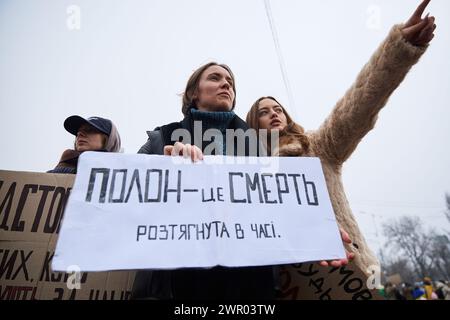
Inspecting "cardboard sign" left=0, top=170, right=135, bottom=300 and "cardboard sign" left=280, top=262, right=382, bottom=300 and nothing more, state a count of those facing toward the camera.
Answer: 2

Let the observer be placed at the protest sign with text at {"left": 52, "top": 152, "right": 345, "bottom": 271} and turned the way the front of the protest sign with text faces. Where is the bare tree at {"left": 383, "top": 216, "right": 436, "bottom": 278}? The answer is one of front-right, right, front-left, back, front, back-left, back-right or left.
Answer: back-left

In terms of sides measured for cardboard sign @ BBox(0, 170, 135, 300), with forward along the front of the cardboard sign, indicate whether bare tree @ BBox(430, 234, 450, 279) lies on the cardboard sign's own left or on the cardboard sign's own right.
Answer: on the cardboard sign's own left

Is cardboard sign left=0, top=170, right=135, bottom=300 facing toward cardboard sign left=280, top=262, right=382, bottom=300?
no

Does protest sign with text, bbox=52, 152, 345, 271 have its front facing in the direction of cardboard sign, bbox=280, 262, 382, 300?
no

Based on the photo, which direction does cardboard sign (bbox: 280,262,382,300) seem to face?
toward the camera

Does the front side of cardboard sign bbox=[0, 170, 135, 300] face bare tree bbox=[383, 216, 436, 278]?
no

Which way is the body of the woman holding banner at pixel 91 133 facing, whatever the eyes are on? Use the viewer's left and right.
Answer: facing the viewer and to the left of the viewer

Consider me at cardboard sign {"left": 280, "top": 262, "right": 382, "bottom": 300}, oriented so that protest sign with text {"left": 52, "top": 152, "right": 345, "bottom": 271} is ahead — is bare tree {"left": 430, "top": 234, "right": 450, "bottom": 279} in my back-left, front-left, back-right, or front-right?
back-right

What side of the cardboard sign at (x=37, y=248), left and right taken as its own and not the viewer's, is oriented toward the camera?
front

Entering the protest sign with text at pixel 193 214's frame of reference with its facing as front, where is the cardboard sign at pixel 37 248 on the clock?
The cardboard sign is roughly at 4 o'clock from the protest sign with text.

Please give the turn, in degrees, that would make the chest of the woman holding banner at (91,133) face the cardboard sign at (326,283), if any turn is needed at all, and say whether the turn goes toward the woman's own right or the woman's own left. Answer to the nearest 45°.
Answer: approximately 90° to the woman's own left

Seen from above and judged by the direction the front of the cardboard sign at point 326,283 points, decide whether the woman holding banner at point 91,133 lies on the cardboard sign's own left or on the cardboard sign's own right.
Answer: on the cardboard sign's own right

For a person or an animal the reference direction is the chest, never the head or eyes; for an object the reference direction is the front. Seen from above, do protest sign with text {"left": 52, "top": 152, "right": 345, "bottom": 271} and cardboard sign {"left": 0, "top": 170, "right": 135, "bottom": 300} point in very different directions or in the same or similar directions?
same or similar directions

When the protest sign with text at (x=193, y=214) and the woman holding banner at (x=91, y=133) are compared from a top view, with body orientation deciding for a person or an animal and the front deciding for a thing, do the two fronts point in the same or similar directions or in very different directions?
same or similar directions
